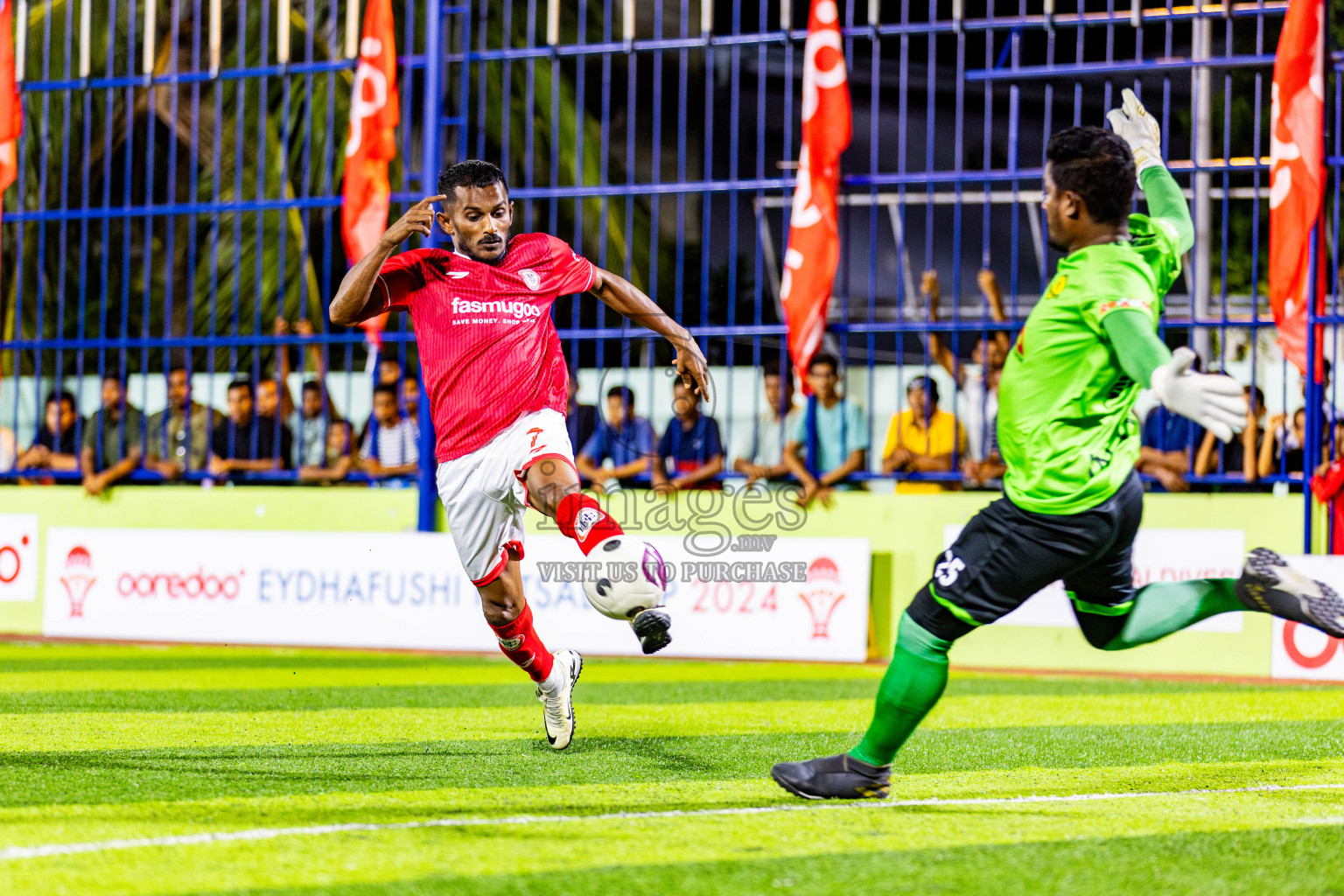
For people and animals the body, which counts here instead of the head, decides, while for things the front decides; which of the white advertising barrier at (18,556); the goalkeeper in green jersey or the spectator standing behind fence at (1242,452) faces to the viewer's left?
the goalkeeper in green jersey

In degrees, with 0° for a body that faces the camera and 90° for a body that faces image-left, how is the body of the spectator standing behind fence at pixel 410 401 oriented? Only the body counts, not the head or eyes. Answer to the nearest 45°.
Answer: approximately 0°

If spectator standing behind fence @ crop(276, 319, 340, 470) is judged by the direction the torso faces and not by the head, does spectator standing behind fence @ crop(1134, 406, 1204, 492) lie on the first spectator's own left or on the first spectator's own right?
on the first spectator's own left

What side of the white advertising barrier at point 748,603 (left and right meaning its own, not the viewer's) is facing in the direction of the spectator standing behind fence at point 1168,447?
left

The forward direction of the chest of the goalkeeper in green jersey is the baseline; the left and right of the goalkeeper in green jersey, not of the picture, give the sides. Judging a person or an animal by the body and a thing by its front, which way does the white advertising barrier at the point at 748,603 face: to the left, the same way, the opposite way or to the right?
to the left

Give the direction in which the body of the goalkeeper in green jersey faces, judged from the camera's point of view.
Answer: to the viewer's left

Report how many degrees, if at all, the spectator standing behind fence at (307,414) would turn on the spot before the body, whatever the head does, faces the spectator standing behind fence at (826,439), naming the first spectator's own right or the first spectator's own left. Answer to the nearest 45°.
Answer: approximately 45° to the first spectator's own left

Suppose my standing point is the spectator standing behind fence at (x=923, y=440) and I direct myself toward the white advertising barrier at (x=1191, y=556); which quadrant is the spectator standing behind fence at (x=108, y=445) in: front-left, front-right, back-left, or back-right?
back-right

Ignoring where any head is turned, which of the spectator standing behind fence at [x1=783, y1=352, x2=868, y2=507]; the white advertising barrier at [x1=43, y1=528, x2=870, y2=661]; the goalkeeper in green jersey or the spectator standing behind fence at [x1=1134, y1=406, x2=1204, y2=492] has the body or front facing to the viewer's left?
the goalkeeper in green jersey

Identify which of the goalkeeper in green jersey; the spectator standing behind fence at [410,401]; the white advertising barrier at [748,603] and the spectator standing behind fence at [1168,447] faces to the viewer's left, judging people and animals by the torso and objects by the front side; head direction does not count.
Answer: the goalkeeper in green jersey
